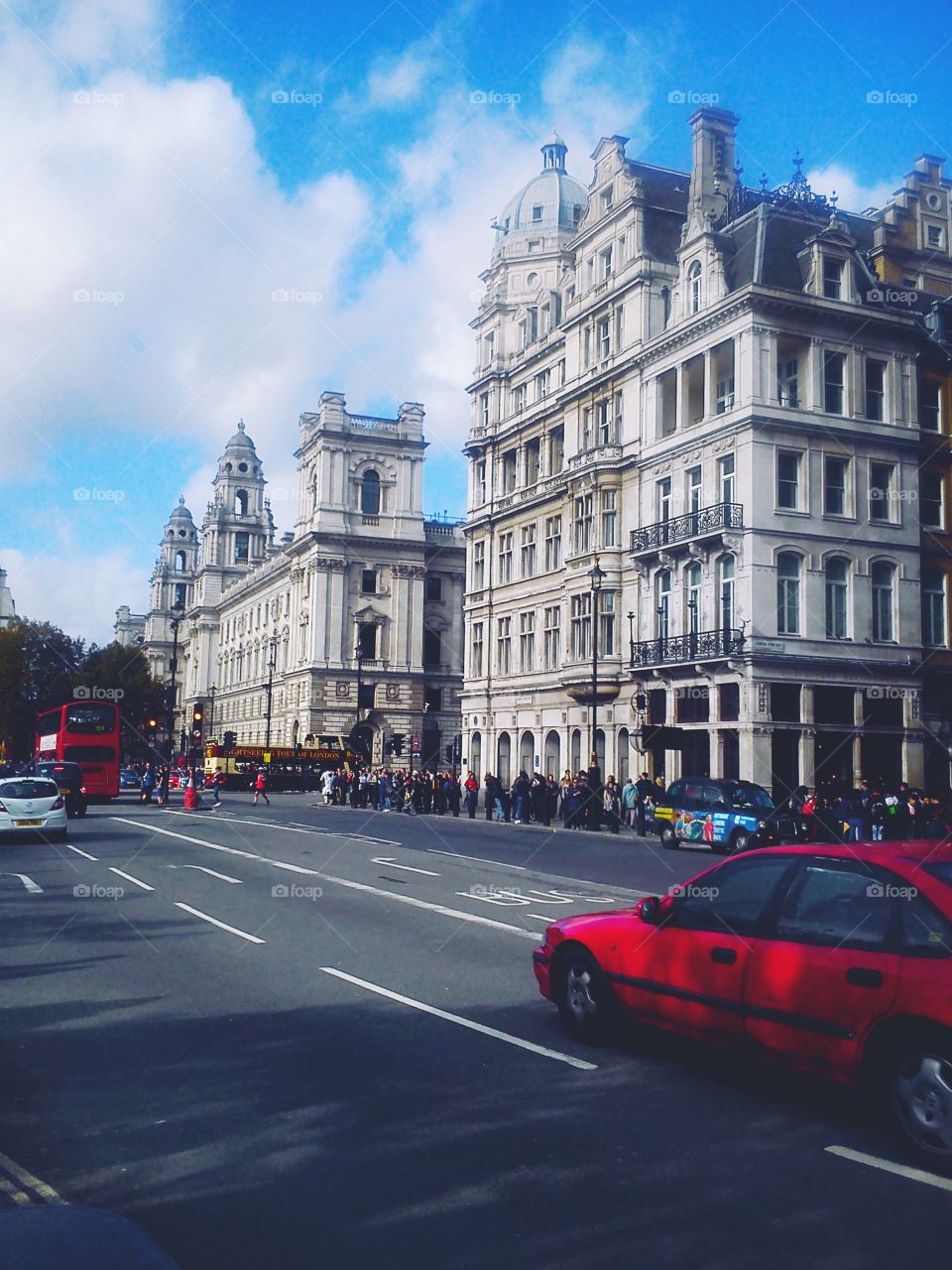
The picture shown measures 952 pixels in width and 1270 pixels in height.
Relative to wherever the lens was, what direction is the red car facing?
facing away from the viewer and to the left of the viewer

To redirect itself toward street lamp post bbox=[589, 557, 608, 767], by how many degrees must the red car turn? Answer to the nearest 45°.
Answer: approximately 45° to its right

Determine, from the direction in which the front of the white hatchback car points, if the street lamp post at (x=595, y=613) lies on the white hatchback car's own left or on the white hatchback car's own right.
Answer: on the white hatchback car's own right

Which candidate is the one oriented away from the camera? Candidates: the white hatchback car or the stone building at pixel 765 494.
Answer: the white hatchback car

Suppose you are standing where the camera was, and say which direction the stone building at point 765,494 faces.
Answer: facing the viewer and to the left of the viewer

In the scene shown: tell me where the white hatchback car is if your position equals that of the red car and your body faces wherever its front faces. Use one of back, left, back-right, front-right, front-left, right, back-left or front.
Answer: front

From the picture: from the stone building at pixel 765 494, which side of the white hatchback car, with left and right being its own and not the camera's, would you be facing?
right

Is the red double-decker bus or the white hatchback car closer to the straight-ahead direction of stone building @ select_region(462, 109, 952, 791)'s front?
the white hatchback car

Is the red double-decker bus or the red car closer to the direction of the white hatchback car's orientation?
the red double-decker bus

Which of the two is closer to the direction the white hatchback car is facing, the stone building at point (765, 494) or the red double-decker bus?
the red double-decker bus

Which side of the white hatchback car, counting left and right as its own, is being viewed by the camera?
back

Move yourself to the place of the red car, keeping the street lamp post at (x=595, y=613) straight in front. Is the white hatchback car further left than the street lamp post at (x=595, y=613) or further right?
left

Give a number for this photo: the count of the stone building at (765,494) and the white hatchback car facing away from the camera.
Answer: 1

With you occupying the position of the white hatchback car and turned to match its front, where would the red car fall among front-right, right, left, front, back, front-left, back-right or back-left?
back

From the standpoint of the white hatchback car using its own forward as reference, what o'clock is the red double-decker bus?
The red double-decker bus is roughly at 12 o'clock from the white hatchback car.
